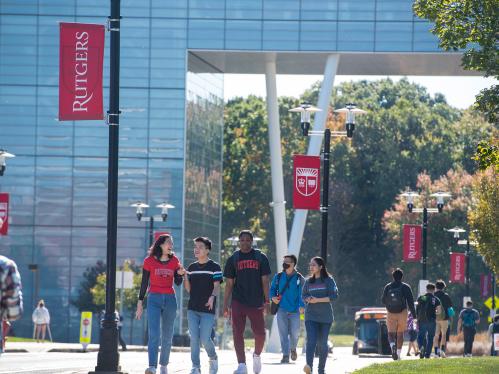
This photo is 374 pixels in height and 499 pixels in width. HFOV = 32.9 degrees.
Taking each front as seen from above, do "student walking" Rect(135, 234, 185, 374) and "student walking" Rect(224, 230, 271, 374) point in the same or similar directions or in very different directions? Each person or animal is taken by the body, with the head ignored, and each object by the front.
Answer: same or similar directions

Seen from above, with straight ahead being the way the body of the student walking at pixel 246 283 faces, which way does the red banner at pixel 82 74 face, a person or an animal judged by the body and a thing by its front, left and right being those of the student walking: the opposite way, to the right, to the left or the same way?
the same way

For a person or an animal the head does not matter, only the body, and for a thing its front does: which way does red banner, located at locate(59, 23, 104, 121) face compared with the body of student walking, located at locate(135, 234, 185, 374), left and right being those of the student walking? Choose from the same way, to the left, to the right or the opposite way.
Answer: the same way

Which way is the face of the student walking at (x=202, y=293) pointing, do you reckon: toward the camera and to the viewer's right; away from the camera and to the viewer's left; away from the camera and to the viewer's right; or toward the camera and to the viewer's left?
toward the camera and to the viewer's left

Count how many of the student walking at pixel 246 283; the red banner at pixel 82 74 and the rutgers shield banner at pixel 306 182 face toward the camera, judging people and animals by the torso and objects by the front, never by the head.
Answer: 3

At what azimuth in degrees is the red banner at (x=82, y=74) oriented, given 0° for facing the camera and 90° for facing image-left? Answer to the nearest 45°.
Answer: approximately 0°

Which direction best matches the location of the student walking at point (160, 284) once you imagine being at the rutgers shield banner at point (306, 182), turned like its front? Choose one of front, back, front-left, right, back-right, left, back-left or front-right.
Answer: front

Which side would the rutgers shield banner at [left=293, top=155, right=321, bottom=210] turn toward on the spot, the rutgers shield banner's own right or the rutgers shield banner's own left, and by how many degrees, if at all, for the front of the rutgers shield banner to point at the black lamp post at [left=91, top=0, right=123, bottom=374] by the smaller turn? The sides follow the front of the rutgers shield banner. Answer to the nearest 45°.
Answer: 0° — it already faces it

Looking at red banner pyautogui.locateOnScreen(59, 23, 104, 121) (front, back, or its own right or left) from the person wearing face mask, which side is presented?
left

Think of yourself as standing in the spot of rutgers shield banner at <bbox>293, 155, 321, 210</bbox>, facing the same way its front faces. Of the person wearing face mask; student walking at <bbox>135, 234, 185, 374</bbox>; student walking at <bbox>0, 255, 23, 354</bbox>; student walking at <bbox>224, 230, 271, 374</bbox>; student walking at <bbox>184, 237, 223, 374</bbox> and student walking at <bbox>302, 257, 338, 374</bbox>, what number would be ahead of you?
6

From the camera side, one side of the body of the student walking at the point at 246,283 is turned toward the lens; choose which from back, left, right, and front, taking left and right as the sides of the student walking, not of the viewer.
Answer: front

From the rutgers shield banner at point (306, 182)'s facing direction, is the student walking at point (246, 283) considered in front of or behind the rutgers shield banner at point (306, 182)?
in front

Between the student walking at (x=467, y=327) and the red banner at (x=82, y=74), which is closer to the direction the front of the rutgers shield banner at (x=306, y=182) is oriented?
the red banner

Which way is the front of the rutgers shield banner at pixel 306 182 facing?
toward the camera

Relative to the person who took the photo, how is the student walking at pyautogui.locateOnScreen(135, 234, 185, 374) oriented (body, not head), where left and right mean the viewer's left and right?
facing the viewer
